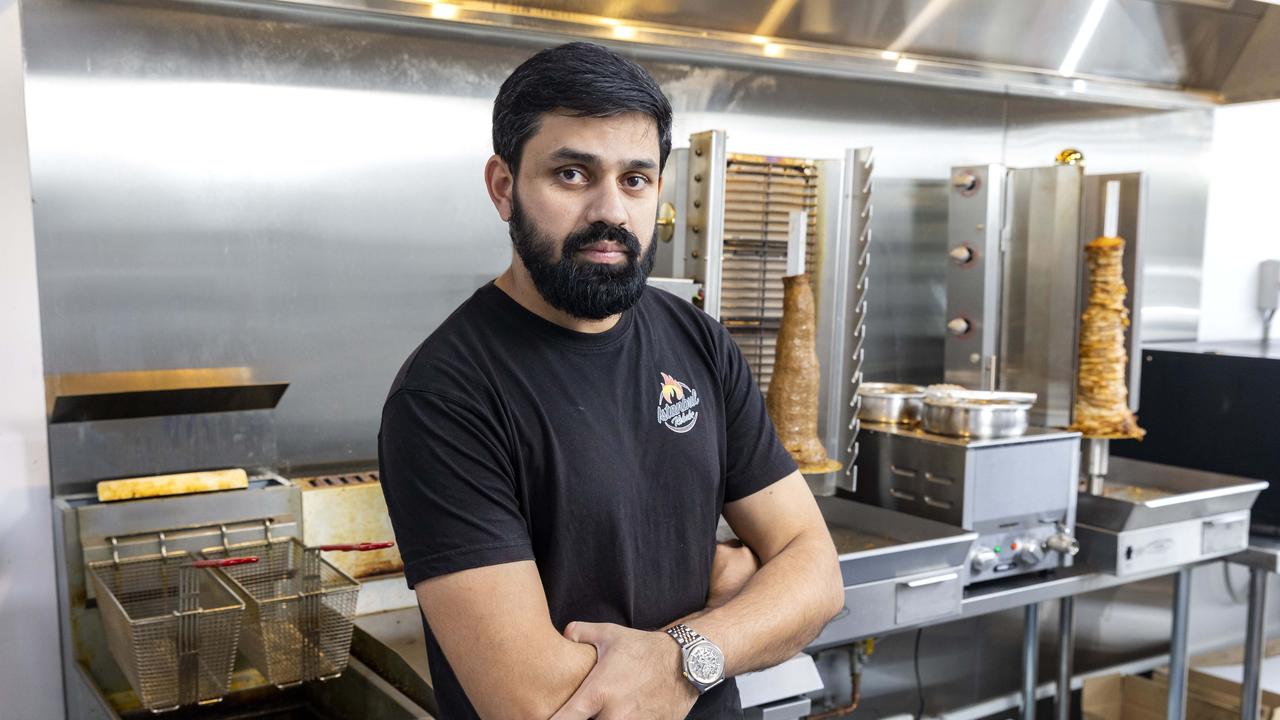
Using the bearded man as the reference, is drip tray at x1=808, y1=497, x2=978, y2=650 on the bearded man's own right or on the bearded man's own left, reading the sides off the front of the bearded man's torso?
on the bearded man's own left

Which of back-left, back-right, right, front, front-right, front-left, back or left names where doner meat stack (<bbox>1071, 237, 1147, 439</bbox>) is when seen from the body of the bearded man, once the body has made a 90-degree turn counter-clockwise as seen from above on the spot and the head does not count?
front

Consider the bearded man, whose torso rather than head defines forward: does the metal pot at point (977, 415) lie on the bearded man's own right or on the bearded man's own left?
on the bearded man's own left

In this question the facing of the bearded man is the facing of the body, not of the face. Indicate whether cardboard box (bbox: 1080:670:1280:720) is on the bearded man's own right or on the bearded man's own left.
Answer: on the bearded man's own left

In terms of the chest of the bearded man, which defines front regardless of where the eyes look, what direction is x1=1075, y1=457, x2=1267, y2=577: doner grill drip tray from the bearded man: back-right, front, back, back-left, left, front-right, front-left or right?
left

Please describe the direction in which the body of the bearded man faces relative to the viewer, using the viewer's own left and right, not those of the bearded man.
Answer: facing the viewer and to the right of the viewer
